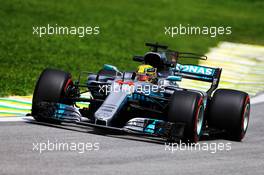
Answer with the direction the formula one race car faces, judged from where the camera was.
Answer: facing the viewer and to the left of the viewer
